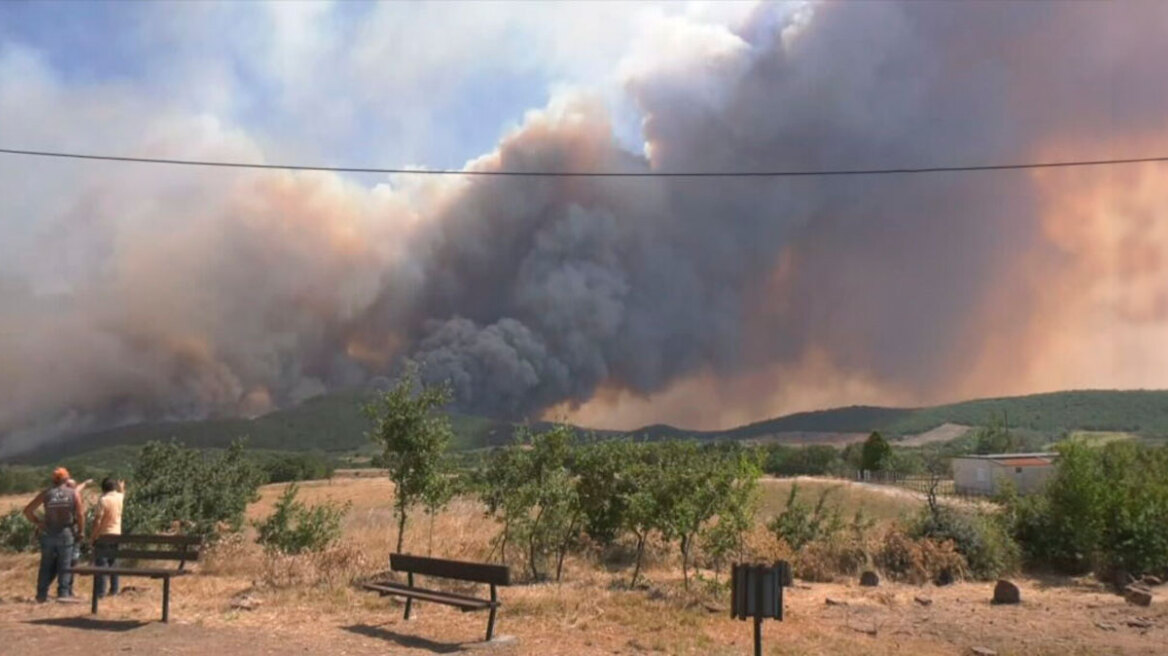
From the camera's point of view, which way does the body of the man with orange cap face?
away from the camera

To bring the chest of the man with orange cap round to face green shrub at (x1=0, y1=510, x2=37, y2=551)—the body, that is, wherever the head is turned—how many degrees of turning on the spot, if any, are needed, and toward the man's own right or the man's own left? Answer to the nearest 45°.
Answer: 0° — they already face it

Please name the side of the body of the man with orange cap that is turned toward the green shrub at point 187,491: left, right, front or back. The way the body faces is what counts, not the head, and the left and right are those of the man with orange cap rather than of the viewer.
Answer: front
